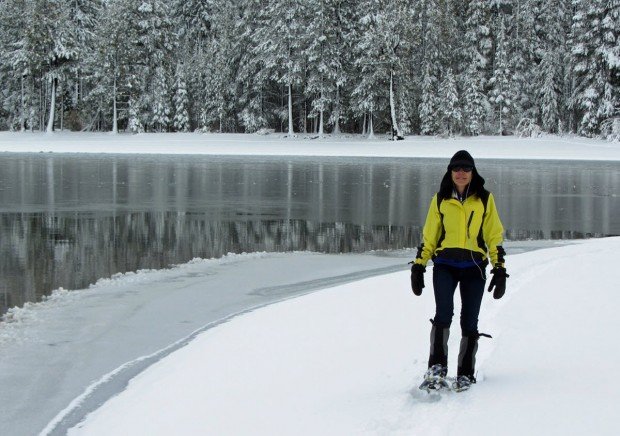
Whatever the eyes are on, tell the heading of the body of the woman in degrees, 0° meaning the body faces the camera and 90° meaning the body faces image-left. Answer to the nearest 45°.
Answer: approximately 0°
